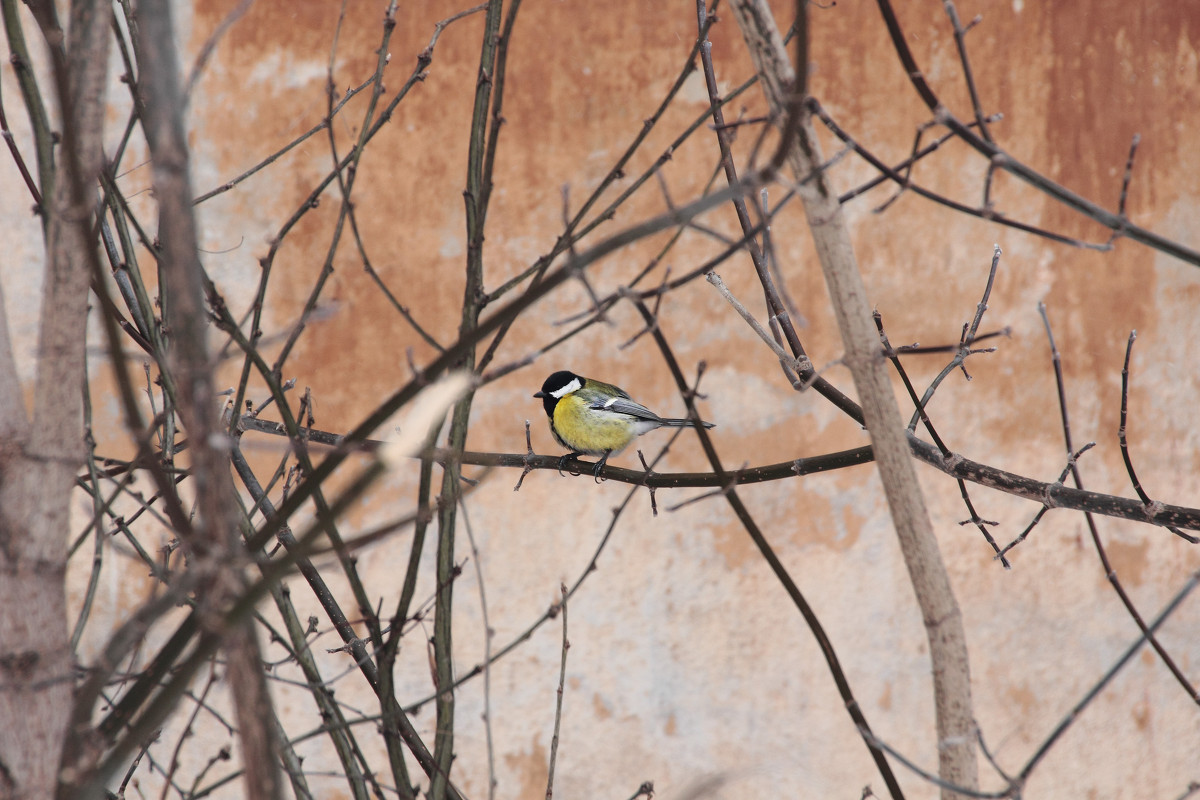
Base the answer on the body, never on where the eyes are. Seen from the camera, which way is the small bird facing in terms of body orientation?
to the viewer's left
